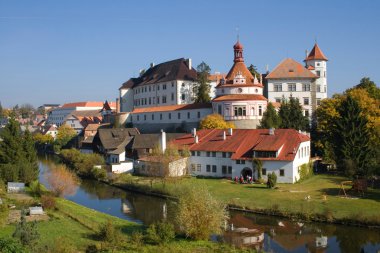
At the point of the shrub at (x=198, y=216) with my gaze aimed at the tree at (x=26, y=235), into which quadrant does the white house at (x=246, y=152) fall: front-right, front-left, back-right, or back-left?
back-right

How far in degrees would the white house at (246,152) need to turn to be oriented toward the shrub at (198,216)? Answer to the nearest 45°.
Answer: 0° — it already faces it

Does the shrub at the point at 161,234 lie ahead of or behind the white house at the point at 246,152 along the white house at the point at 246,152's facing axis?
ahead

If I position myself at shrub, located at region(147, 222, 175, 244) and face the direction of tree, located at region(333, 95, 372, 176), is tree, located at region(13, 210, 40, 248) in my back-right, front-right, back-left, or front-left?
back-left

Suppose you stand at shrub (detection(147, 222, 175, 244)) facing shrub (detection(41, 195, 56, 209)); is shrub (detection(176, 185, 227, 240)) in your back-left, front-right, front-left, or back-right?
back-right

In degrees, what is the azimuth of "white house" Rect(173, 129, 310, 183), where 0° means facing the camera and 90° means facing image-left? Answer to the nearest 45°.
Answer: approximately 0°

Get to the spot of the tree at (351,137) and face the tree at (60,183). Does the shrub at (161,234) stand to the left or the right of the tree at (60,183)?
left

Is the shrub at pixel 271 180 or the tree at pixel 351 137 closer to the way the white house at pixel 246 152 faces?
the shrub

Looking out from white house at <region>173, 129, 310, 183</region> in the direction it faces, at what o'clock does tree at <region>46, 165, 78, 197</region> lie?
The tree is roughly at 2 o'clock from the white house.

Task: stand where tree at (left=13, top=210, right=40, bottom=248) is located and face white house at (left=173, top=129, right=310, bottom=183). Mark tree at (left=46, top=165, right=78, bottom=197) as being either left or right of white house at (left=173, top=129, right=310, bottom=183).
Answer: left

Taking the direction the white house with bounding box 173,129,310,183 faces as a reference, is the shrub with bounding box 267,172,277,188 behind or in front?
in front

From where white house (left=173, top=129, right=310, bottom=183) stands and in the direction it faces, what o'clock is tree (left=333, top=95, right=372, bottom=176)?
The tree is roughly at 9 o'clock from the white house.

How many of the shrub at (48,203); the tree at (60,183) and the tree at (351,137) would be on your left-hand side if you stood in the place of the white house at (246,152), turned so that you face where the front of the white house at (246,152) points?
1

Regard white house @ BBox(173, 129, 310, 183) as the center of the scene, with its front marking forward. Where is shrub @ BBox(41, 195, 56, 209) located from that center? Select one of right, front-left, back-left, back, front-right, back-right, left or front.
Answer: front-right
